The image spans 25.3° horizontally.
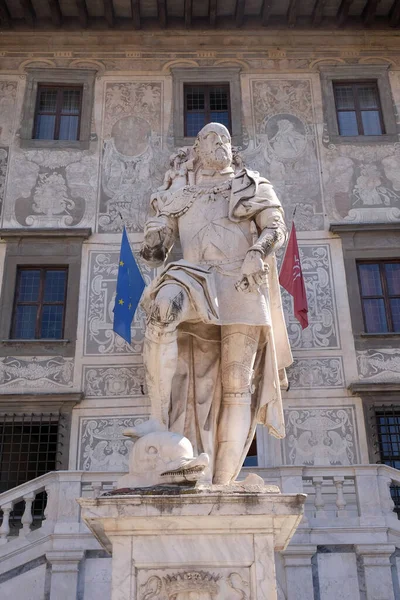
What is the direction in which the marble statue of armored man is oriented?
toward the camera

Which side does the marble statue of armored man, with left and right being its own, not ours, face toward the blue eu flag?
back

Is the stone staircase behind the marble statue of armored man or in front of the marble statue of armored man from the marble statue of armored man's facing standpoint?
behind

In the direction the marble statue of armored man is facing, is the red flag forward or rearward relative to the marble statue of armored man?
rearward
